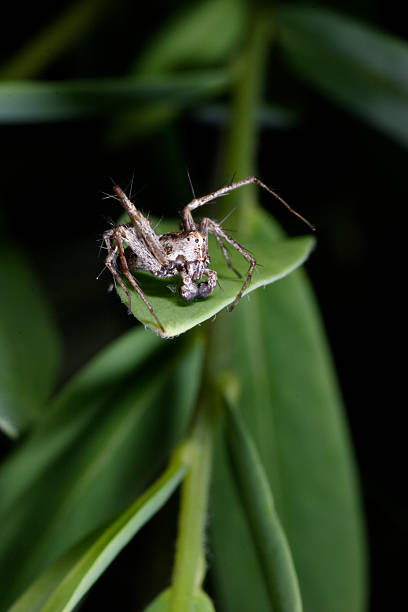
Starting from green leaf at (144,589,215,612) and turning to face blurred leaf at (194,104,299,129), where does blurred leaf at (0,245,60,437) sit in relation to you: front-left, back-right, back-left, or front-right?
front-left

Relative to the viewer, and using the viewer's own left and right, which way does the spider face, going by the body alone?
facing the viewer and to the right of the viewer

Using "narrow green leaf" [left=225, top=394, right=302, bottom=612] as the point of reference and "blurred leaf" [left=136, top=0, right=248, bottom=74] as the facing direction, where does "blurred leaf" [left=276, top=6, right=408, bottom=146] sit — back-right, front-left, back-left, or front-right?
front-right
